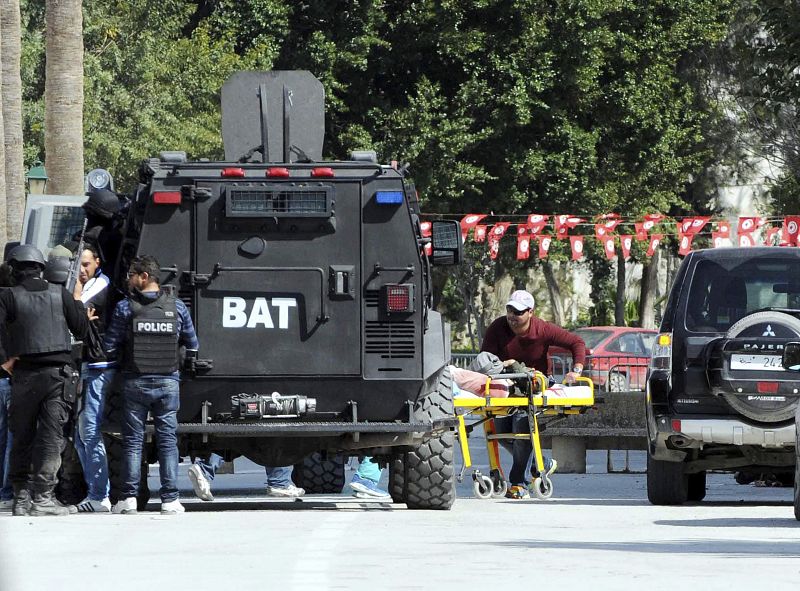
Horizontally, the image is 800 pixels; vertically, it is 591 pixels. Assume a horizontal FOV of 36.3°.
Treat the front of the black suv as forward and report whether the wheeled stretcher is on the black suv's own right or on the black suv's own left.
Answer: on the black suv's own left

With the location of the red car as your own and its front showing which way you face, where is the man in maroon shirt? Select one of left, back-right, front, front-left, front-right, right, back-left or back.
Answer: back-right

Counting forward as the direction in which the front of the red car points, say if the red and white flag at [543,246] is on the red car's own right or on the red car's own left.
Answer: on the red car's own left

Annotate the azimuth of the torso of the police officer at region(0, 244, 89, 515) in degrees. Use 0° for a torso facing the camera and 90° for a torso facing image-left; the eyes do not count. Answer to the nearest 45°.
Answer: approximately 180°

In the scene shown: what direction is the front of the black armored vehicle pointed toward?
away from the camera

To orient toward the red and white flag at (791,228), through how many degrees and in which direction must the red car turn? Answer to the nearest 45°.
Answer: approximately 45° to its left

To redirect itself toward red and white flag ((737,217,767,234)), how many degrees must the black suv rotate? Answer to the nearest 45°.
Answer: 0° — it already faces it

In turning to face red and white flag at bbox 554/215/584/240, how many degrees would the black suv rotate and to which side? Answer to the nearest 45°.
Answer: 0° — it already faces it

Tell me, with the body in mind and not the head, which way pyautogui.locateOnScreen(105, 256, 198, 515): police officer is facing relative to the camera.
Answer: away from the camera

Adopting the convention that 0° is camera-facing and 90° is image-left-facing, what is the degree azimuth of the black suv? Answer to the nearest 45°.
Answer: approximately 180°
